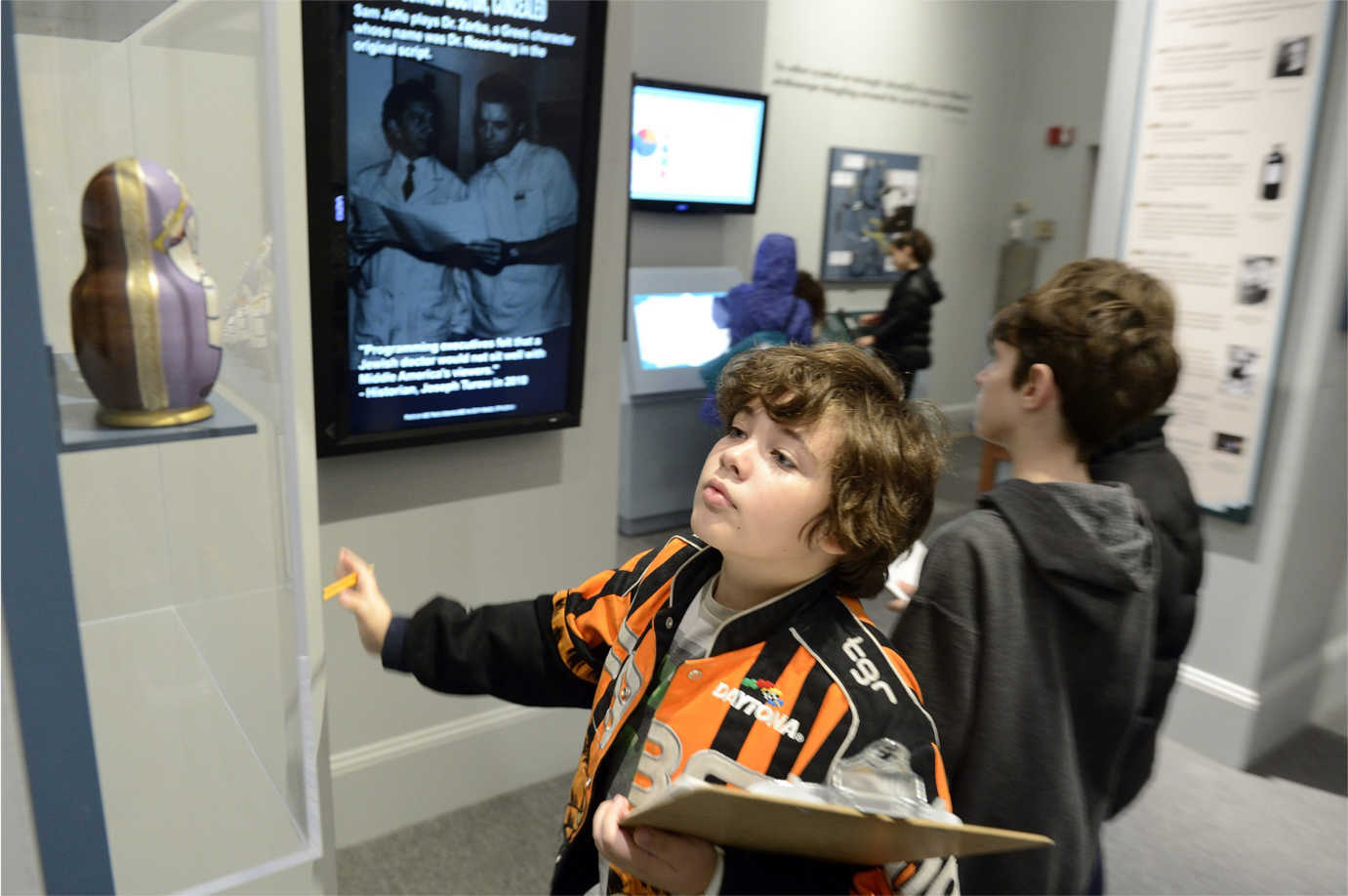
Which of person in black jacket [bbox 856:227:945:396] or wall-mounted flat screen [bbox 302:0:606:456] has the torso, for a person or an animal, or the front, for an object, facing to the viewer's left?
the person in black jacket

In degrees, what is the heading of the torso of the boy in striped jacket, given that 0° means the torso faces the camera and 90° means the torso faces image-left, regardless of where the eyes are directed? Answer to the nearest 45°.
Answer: approximately 45°

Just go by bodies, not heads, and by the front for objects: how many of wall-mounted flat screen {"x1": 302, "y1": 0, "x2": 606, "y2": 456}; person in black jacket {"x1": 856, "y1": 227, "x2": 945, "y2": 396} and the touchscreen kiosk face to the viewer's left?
1

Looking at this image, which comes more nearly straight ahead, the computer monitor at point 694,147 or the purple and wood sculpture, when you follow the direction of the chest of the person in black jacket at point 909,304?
the computer monitor

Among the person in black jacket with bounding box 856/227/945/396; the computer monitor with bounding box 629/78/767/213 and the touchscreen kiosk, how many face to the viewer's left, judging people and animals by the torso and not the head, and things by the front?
1

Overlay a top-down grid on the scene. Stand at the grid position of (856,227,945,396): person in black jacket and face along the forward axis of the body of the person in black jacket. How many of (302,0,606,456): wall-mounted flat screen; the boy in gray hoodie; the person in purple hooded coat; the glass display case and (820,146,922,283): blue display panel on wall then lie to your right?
1

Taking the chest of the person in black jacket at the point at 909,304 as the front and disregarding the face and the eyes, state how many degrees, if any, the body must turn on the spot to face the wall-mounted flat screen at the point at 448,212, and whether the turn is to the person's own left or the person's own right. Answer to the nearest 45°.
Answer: approximately 90° to the person's own left

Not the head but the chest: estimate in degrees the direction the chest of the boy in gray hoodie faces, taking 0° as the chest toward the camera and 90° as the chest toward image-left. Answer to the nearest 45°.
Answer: approximately 135°

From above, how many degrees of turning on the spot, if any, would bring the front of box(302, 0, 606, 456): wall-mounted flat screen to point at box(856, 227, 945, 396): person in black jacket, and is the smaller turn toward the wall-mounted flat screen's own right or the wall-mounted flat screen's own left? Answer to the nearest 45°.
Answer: approximately 90° to the wall-mounted flat screen's own left

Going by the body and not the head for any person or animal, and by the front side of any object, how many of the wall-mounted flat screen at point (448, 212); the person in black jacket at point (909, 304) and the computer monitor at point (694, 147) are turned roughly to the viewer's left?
1

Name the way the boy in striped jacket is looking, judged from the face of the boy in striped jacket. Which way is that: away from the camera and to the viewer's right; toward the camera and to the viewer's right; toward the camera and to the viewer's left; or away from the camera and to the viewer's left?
toward the camera and to the viewer's left

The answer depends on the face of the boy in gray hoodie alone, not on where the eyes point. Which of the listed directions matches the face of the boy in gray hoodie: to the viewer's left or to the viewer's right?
to the viewer's left

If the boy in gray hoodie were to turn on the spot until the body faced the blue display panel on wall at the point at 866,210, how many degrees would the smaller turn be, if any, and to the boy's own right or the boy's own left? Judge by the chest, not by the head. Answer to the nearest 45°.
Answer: approximately 45° to the boy's own right

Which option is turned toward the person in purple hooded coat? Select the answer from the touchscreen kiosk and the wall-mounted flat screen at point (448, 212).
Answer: the touchscreen kiosk

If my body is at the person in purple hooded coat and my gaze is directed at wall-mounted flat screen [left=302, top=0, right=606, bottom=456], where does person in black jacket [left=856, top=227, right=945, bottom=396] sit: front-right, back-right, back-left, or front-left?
back-left

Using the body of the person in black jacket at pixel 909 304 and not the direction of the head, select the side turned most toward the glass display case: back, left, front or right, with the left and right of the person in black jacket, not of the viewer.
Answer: left

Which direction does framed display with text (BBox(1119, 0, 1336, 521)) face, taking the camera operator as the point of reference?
facing the viewer and to the left of the viewer

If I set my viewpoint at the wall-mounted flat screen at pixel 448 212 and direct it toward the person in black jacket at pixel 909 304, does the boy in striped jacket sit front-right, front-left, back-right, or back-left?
back-right
